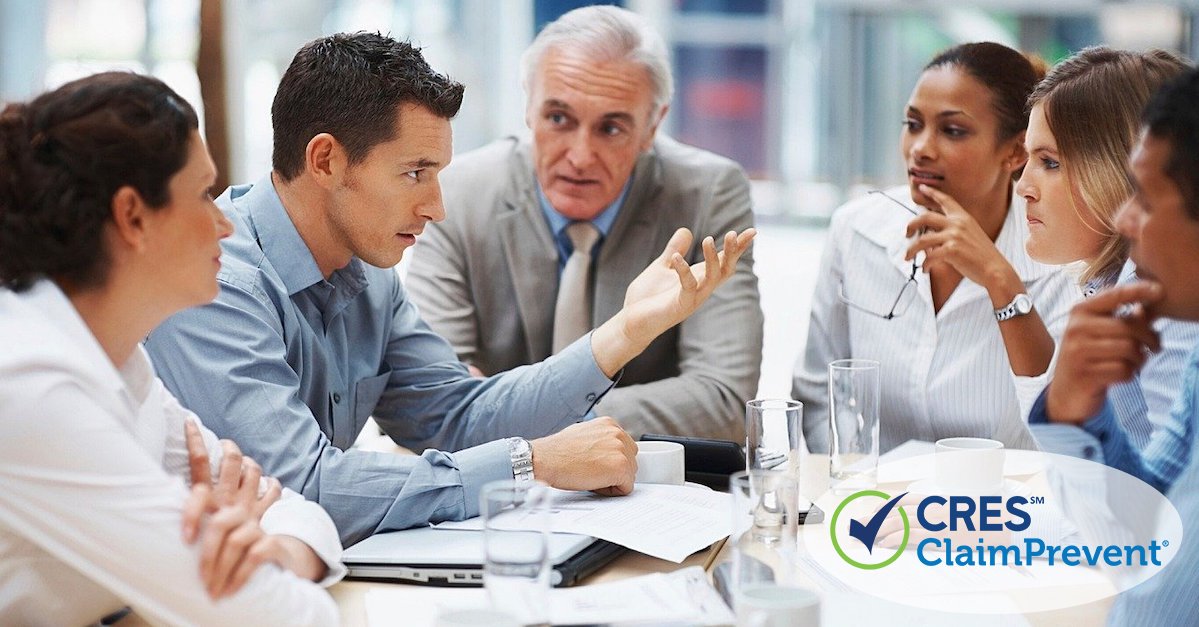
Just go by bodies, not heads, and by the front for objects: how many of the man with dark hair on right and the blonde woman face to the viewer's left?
2

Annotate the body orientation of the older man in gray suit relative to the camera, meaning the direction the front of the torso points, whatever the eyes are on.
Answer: toward the camera

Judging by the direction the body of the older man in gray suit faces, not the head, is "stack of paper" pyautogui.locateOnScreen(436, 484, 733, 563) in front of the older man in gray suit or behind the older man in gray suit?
in front

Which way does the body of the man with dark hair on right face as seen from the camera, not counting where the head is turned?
to the viewer's left

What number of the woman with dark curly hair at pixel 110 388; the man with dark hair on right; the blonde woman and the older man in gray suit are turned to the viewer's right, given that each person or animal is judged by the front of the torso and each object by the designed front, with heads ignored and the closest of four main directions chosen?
1

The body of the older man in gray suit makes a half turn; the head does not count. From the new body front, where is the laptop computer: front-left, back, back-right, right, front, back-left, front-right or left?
back

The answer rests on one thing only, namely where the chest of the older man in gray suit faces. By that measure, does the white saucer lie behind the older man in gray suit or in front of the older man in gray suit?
in front

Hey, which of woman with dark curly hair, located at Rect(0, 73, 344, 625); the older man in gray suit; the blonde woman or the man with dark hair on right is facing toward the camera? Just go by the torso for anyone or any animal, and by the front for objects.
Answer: the older man in gray suit

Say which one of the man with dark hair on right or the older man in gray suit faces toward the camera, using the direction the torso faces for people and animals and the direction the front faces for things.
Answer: the older man in gray suit

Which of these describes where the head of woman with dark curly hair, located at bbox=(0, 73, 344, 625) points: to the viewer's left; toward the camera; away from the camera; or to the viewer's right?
to the viewer's right

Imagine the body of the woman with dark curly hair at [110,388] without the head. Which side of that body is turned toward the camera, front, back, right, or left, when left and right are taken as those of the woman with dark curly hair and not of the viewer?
right

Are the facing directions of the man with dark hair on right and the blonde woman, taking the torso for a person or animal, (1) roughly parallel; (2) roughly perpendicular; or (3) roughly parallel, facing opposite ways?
roughly parallel

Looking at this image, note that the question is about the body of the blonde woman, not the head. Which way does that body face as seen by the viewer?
to the viewer's left
